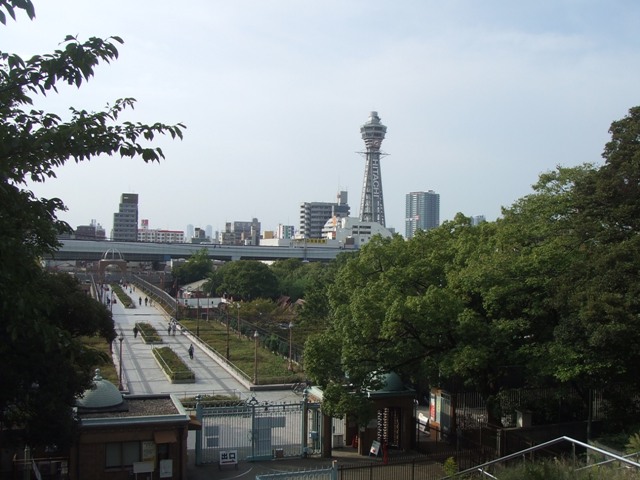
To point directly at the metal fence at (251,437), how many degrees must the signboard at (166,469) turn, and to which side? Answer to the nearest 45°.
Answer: approximately 135° to its left

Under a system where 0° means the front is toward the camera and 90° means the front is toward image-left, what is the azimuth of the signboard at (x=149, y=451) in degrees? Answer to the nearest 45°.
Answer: approximately 0°

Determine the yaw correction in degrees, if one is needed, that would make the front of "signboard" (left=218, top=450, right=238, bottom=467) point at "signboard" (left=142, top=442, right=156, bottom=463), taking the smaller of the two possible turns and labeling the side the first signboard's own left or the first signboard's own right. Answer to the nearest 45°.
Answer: approximately 45° to the first signboard's own right

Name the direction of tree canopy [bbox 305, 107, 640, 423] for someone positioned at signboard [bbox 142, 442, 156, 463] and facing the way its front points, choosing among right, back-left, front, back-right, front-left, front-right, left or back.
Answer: left

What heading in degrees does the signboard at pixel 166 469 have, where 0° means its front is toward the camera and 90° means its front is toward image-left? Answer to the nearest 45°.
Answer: approximately 0°

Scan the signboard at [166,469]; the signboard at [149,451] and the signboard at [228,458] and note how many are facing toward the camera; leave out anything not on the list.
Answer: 3

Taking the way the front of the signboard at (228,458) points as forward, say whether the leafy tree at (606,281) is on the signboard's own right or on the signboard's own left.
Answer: on the signboard's own left

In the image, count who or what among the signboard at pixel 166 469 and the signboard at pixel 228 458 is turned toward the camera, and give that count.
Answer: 2

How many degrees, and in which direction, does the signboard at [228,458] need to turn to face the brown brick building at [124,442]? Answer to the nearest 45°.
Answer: approximately 45° to its right
